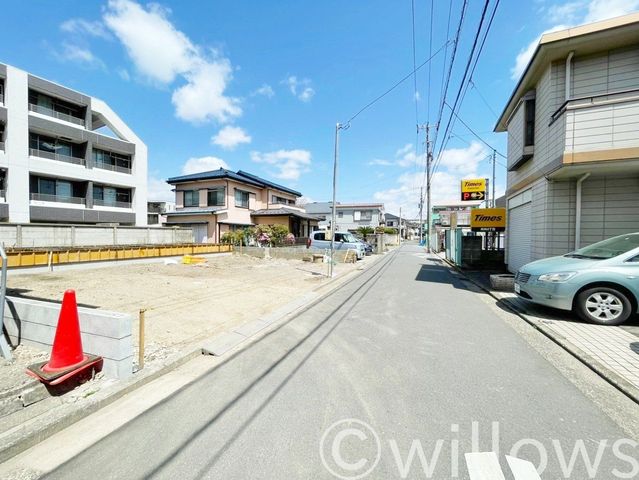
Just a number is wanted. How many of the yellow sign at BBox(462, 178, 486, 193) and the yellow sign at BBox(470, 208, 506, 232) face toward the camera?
2

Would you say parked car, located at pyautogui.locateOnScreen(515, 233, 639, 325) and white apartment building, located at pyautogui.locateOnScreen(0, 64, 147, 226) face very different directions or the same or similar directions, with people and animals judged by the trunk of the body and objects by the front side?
very different directions

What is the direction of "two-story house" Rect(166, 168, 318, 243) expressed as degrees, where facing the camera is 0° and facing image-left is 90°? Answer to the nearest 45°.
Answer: approximately 315°

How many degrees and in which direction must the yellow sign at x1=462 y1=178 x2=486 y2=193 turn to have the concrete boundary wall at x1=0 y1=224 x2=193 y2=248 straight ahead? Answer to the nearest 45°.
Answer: approximately 45° to its right

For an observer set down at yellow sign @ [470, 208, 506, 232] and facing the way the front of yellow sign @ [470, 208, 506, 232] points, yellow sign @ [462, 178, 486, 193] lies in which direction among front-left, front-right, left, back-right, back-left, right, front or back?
back

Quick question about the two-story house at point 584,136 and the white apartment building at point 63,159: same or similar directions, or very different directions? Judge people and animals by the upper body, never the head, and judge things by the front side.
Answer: very different directions

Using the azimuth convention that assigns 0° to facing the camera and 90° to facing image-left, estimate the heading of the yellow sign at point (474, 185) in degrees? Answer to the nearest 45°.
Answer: approximately 0°

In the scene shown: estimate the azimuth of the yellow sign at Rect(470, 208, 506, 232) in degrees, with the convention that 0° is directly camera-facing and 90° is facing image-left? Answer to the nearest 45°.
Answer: approximately 0°

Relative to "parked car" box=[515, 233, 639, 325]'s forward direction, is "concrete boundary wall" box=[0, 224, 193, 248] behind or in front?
in front
